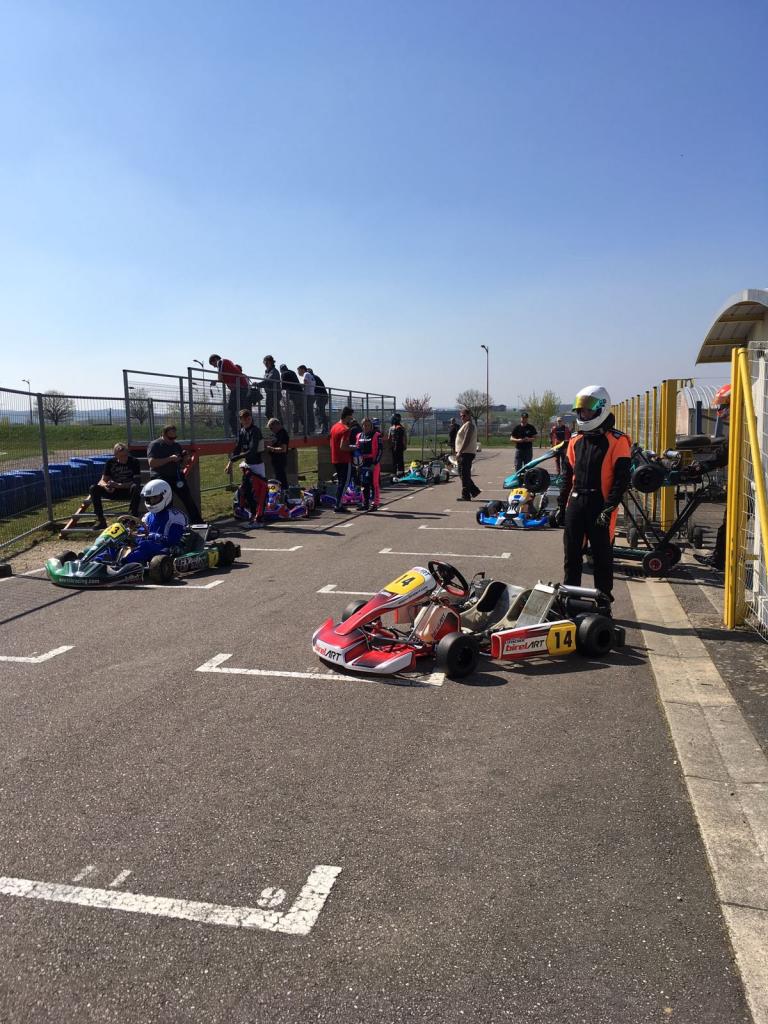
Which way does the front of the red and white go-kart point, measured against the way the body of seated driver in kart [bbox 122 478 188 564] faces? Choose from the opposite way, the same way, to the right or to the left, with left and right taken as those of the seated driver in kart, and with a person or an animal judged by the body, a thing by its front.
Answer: the same way

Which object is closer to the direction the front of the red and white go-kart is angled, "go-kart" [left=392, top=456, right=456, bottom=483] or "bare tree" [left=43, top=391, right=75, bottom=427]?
the bare tree

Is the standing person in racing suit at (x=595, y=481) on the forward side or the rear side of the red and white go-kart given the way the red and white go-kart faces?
on the rear side

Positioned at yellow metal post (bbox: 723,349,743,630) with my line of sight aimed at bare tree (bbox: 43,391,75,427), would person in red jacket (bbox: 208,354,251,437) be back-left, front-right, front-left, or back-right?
front-right

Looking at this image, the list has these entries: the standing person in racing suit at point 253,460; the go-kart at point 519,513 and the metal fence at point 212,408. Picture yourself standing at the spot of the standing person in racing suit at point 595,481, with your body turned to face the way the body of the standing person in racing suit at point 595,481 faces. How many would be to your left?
0

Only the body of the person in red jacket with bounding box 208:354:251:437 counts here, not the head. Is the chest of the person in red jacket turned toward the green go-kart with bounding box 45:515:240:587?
no

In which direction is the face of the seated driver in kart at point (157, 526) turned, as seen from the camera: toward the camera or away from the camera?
toward the camera

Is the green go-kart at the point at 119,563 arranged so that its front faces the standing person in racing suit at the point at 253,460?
no

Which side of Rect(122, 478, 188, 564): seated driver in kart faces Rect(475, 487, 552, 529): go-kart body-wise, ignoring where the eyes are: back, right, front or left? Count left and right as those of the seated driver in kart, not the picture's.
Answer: back

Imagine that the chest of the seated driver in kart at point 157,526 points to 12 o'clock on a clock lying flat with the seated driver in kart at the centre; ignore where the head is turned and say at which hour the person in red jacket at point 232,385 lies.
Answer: The person in red jacket is roughly at 5 o'clock from the seated driver in kart.

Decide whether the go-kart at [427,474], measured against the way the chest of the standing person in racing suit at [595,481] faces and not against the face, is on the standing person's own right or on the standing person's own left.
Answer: on the standing person's own right

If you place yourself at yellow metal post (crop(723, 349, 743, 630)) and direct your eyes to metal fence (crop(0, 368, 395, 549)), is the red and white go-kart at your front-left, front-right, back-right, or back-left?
front-left

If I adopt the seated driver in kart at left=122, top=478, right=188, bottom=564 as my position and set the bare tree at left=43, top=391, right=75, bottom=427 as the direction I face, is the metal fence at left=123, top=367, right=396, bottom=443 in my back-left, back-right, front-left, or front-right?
front-right

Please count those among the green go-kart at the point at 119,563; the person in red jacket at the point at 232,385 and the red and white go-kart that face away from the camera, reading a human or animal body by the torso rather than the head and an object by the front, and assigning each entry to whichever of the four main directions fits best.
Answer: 0

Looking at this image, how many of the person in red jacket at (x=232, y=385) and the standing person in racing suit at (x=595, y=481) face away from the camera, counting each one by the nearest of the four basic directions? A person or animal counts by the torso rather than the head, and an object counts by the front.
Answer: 0

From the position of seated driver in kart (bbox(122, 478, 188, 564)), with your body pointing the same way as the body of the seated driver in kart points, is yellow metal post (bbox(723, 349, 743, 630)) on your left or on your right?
on your left

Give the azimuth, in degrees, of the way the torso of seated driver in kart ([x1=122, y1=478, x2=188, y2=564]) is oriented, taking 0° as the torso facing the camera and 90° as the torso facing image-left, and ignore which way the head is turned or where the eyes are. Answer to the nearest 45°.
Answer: approximately 45°

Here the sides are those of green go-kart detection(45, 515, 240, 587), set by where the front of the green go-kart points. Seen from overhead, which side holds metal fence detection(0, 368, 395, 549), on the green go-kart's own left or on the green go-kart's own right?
on the green go-kart's own right

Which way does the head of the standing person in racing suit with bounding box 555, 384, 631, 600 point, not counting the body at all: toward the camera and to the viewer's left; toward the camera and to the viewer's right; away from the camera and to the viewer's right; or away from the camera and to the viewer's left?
toward the camera and to the viewer's left
